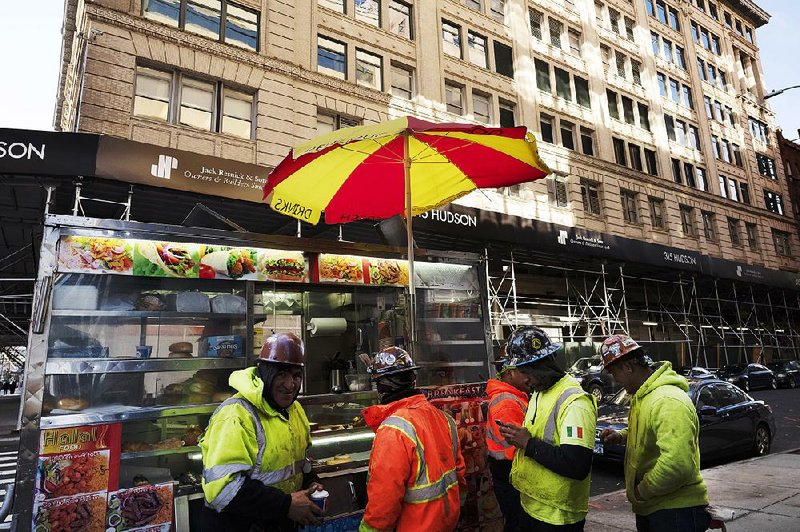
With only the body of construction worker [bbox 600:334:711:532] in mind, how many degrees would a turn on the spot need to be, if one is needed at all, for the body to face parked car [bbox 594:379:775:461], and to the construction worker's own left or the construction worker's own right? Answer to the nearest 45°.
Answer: approximately 90° to the construction worker's own right

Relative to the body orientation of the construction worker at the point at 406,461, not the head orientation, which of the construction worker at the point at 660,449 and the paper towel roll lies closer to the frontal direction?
the paper towel roll

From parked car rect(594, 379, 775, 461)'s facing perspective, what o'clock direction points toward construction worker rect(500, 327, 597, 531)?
The construction worker is roughly at 11 o'clock from the parked car.

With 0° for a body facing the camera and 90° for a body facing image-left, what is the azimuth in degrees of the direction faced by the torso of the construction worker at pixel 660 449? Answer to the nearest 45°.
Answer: approximately 90°

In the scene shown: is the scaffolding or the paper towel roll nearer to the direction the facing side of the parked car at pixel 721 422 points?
the paper towel roll

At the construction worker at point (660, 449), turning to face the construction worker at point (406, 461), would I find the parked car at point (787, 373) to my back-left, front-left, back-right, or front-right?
back-right

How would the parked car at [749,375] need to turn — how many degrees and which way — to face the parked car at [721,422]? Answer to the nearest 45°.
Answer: approximately 45° to its left

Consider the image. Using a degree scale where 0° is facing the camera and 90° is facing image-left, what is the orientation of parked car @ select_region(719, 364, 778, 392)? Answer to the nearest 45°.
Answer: approximately 45°

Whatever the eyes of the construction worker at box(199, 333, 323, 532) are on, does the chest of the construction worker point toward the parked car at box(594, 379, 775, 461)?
no

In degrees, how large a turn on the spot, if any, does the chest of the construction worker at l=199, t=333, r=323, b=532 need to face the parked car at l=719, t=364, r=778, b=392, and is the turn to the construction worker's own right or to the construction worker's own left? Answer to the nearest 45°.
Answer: approximately 90° to the construction worker's own left

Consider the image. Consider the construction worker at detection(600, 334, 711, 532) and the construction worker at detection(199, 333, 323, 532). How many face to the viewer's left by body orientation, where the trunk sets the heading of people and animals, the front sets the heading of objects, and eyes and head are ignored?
1
